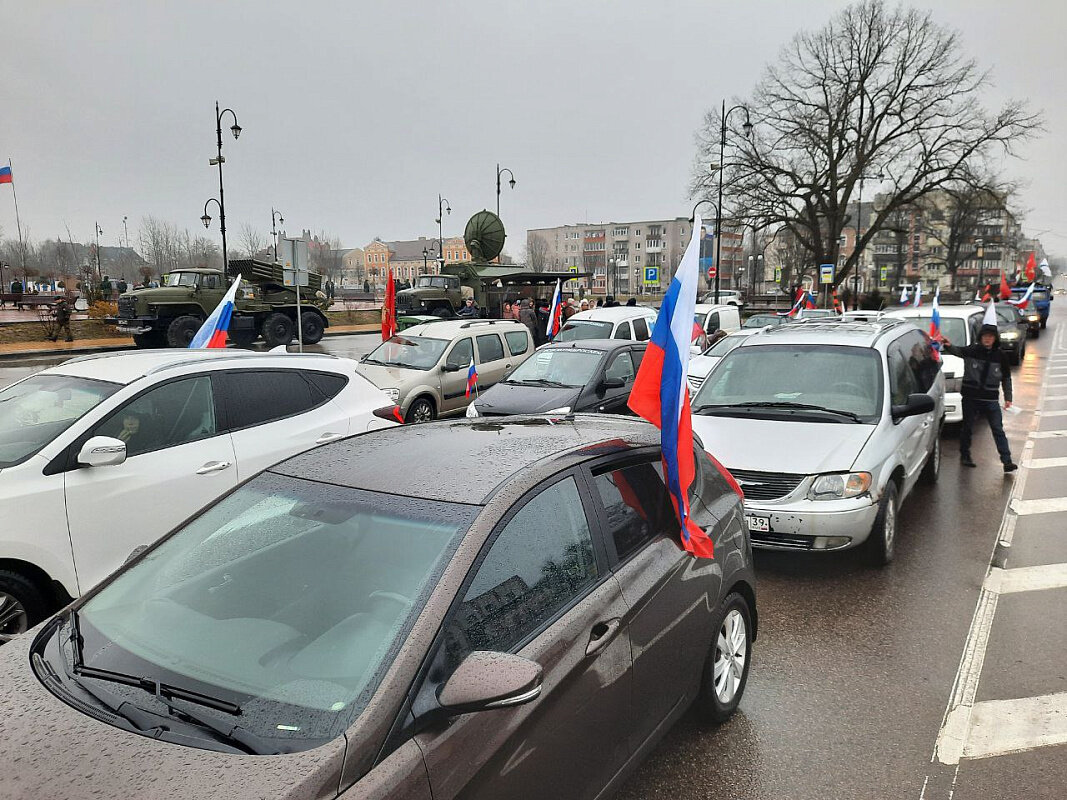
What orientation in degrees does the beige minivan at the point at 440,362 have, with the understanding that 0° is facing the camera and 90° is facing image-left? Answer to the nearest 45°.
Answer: approximately 45°

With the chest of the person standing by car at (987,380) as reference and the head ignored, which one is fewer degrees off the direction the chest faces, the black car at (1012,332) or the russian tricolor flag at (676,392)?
the russian tricolor flag

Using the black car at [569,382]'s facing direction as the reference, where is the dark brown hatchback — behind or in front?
in front

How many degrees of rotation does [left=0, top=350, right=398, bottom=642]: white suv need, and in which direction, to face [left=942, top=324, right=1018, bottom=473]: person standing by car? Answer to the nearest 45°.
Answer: approximately 135° to its left

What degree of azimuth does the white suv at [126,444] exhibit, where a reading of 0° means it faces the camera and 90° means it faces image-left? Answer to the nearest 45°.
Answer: approximately 45°

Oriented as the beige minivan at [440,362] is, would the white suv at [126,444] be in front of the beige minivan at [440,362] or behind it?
in front

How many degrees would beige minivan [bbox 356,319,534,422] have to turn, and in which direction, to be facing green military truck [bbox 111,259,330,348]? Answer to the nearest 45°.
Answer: approximately 90° to its right

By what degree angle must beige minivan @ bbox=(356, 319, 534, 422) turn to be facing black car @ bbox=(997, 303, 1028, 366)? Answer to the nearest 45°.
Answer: approximately 180°

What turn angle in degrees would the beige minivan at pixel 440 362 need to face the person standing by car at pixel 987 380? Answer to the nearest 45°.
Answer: approximately 90° to its left

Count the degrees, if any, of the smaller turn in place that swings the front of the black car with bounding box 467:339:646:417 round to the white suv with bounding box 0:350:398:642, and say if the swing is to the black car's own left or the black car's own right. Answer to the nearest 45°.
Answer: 0° — it already faces it

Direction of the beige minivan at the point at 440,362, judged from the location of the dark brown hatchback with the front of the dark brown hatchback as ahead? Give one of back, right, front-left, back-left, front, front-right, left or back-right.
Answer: back-right
